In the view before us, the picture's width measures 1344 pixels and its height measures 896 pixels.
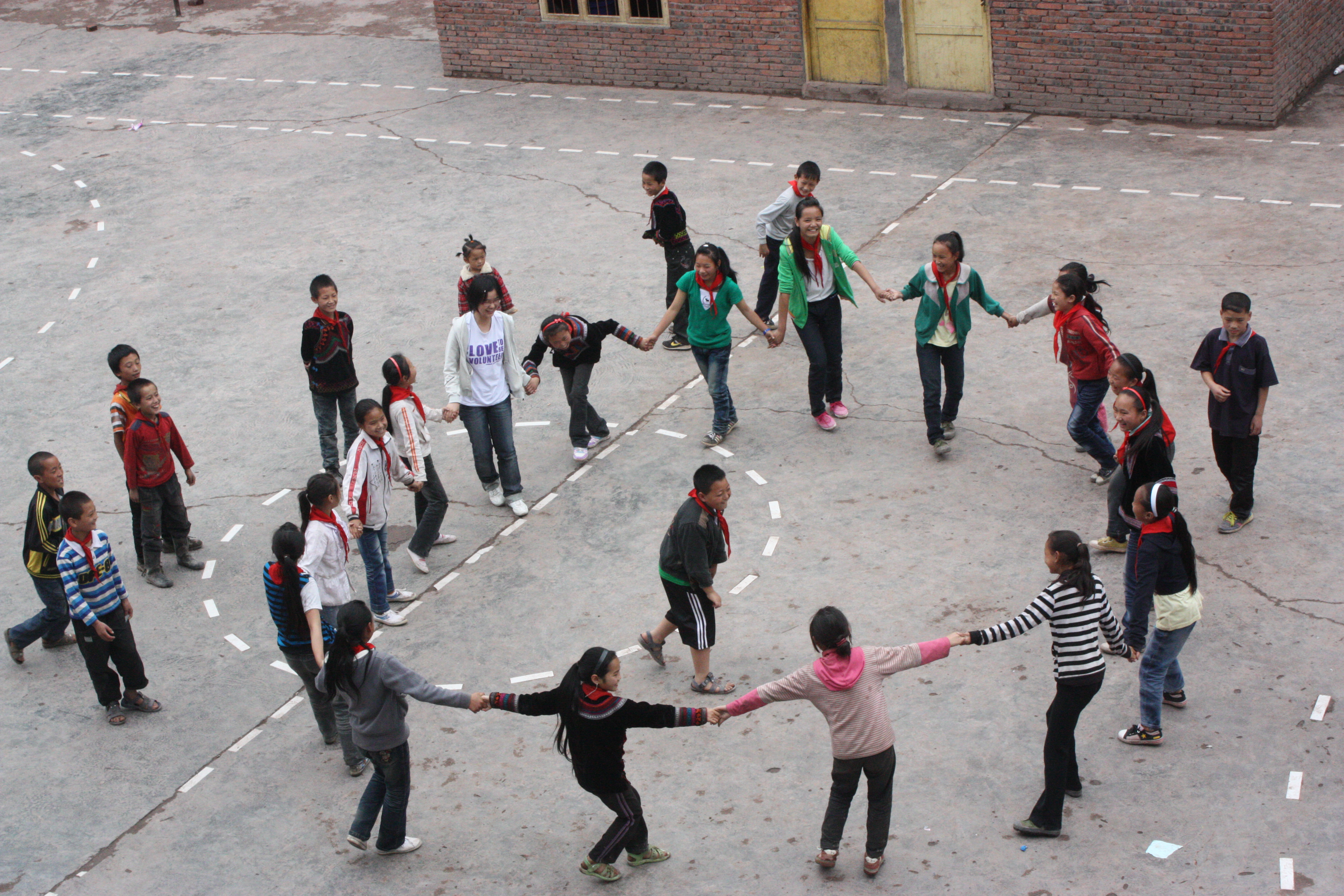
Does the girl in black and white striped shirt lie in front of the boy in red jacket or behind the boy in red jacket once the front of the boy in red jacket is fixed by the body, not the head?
in front

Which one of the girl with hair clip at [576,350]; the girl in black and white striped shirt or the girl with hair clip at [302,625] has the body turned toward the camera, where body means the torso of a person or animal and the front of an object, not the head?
the girl with hair clip at [576,350]

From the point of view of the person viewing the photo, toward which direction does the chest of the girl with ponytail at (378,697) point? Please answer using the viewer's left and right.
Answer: facing away from the viewer and to the right of the viewer

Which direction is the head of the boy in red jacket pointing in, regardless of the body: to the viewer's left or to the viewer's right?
to the viewer's right

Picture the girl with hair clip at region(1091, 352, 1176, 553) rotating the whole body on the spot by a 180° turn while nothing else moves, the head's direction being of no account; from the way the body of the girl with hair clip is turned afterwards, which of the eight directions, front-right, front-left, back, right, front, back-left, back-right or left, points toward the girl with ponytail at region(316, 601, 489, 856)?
back-right

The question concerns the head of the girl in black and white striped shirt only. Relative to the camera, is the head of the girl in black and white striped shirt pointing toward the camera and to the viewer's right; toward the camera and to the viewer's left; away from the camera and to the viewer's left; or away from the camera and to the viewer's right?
away from the camera and to the viewer's left

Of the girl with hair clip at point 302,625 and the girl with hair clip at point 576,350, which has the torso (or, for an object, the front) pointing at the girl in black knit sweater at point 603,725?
the girl with hair clip at point 576,350

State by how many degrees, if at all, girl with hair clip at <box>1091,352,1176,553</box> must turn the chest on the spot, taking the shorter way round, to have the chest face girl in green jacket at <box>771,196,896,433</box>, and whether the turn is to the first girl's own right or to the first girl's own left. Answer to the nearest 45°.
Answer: approximately 45° to the first girl's own right
